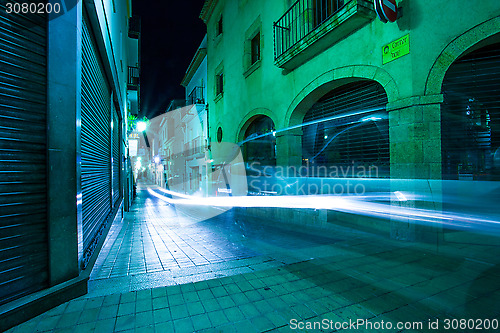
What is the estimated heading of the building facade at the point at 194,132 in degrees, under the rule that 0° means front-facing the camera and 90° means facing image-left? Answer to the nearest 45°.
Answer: approximately 45°

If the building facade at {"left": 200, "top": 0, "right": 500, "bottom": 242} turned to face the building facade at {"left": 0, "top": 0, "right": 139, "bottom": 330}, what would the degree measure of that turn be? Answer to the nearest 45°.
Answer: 0° — it already faces it

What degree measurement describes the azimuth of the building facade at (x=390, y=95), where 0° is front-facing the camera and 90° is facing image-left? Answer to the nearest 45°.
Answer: approximately 45°
